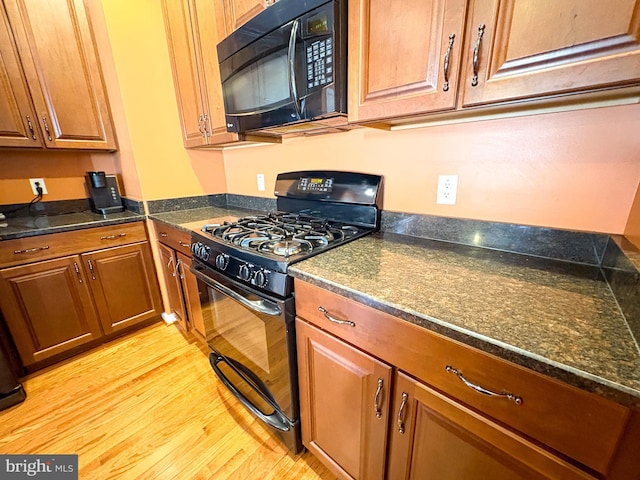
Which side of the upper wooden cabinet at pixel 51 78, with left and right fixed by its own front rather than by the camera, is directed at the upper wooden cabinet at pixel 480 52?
front

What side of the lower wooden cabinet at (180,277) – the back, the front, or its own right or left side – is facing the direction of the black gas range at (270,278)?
left

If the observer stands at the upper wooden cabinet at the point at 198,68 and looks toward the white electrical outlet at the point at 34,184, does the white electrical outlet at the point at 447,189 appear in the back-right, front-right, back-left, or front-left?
back-left

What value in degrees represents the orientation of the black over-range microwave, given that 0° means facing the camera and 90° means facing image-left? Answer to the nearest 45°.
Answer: approximately 45°

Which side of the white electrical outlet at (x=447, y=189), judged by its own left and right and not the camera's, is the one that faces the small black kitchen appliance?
right

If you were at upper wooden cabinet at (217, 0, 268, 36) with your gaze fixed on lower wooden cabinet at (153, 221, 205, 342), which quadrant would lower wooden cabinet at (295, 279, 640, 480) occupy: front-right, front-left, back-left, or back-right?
back-left

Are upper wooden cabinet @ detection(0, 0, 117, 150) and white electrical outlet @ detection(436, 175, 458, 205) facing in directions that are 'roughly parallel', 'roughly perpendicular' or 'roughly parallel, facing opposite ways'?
roughly perpendicular

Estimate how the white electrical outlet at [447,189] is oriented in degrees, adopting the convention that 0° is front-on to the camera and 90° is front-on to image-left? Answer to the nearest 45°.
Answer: approximately 0°

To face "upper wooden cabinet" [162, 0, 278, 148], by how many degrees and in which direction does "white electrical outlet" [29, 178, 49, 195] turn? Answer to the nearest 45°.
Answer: approximately 45° to its left

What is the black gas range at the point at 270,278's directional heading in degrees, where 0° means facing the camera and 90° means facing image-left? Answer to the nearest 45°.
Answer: approximately 45°
